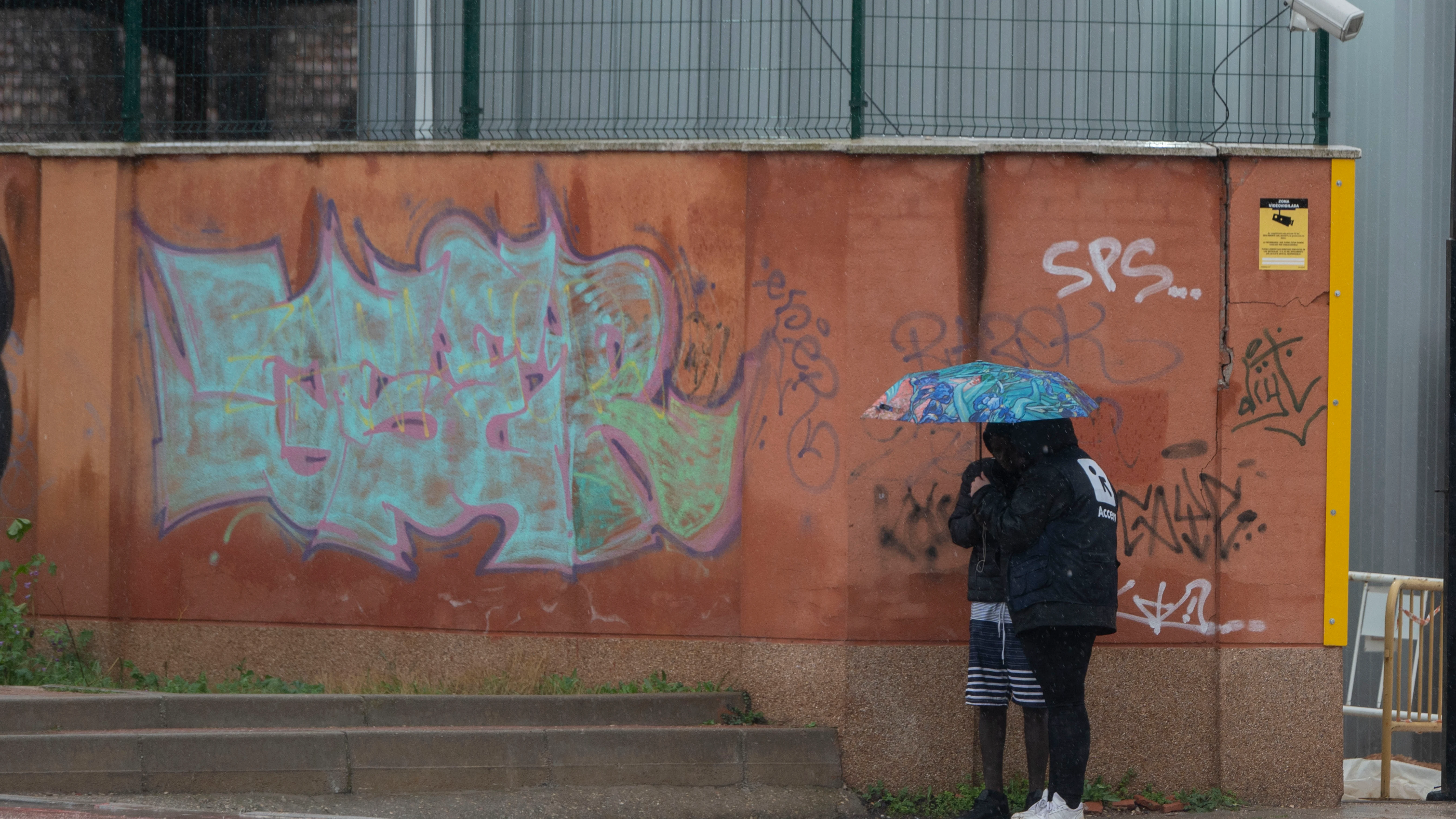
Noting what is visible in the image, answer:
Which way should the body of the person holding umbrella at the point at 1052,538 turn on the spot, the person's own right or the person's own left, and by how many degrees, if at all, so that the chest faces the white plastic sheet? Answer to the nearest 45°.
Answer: approximately 135° to the person's own right

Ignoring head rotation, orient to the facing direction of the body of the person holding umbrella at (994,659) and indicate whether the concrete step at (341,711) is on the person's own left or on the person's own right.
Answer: on the person's own right

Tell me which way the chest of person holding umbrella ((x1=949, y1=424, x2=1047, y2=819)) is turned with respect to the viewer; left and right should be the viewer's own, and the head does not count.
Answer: facing the viewer and to the right of the viewer

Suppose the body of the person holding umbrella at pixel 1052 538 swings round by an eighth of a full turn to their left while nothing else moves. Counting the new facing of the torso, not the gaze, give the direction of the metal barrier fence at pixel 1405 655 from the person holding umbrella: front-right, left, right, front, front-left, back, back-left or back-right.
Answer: back

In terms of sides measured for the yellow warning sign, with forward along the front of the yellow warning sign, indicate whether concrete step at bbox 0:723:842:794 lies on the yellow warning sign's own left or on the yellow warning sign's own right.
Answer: on the yellow warning sign's own right

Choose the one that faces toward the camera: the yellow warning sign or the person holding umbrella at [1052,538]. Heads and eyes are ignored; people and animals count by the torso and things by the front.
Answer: the yellow warning sign

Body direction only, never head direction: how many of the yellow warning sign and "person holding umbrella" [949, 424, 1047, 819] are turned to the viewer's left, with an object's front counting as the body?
0

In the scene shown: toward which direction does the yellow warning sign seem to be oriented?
toward the camera
